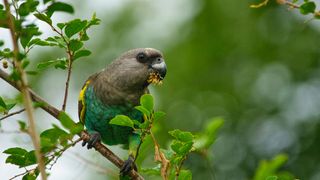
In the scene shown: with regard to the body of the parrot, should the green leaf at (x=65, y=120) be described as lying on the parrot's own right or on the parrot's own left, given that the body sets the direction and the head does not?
on the parrot's own right

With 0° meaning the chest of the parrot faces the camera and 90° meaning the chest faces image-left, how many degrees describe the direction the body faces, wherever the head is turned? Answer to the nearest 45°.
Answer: approximately 315°

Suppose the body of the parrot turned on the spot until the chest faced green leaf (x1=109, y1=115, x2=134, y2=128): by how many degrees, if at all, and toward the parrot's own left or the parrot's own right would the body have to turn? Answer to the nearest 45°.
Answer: approximately 45° to the parrot's own right

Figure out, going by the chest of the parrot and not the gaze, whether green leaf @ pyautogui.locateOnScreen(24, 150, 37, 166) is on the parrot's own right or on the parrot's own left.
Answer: on the parrot's own right

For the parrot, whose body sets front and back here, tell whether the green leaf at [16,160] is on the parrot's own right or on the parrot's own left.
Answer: on the parrot's own right
